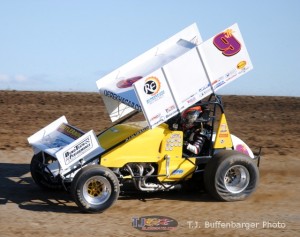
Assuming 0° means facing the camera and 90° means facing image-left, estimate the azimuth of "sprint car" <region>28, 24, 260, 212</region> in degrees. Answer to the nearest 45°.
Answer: approximately 45°
